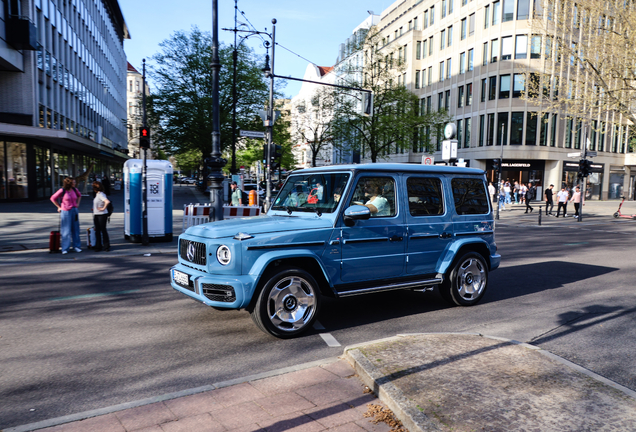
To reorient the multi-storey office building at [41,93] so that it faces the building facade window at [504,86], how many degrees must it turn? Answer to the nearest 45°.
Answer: approximately 45° to its left

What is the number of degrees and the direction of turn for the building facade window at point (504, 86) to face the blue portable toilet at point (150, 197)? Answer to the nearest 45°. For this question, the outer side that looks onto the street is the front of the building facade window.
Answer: approximately 45° to its left

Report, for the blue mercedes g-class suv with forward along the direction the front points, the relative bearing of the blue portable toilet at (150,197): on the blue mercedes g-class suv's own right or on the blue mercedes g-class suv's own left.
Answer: on the blue mercedes g-class suv's own right

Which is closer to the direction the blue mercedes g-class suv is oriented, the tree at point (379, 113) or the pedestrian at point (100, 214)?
the pedestrian

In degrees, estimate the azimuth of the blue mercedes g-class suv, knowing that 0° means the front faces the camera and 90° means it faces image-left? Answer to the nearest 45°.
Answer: approximately 45°

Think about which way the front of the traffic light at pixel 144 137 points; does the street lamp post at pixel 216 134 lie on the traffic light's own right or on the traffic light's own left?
on the traffic light's own left

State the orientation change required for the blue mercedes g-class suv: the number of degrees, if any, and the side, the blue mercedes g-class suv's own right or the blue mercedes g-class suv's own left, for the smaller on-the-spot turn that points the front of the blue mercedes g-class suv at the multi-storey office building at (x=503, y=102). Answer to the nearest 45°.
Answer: approximately 135° to the blue mercedes g-class suv's own right

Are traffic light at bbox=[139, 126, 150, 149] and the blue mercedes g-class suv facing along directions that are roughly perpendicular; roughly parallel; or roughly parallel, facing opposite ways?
roughly perpendicular

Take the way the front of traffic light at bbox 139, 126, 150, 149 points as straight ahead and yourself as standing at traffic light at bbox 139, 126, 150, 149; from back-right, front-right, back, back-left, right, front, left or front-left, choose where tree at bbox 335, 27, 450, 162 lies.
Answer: back-left

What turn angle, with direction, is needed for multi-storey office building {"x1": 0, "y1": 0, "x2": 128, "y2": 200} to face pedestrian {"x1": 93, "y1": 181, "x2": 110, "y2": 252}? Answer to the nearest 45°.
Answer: approximately 45° to its right

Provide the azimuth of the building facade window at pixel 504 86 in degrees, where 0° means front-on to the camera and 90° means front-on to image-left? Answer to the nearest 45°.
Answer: approximately 45°
